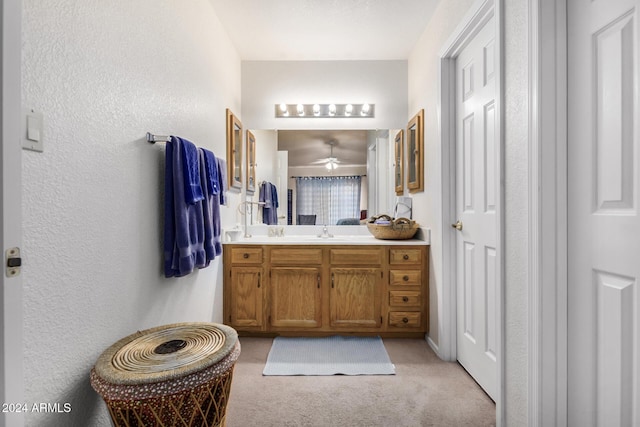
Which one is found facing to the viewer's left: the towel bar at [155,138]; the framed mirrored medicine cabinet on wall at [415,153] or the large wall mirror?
the framed mirrored medicine cabinet on wall

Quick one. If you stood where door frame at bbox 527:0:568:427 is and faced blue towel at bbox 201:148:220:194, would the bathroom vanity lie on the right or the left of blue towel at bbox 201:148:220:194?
right

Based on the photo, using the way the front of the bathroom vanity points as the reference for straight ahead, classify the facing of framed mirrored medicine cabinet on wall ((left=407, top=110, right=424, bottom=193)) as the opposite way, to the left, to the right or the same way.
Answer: to the right

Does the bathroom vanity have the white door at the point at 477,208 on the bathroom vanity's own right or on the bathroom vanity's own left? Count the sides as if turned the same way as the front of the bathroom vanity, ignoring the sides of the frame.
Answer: on the bathroom vanity's own left

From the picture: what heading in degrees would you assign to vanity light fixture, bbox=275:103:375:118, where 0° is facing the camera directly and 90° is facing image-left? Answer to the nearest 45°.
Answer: approximately 0°

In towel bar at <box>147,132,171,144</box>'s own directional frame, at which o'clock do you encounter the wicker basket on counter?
The wicker basket on counter is roughly at 10 o'clock from the towel bar.

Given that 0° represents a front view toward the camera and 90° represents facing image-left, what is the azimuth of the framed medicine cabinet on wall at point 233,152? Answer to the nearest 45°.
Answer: approximately 270°

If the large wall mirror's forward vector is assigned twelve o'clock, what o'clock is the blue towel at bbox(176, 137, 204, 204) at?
The blue towel is roughly at 1 o'clock from the large wall mirror.

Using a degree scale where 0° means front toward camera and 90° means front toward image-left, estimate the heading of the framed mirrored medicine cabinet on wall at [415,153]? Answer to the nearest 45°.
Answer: approximately 90°

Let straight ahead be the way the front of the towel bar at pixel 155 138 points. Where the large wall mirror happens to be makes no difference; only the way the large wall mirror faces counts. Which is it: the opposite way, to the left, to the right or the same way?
to the right

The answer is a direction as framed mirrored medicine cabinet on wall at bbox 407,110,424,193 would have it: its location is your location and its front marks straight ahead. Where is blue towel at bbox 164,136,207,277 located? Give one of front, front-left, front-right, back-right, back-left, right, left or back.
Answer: front-left

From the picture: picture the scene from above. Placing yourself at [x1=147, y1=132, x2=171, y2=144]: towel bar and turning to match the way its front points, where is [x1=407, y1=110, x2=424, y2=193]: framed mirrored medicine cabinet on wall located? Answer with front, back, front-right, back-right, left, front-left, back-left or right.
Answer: front-left
